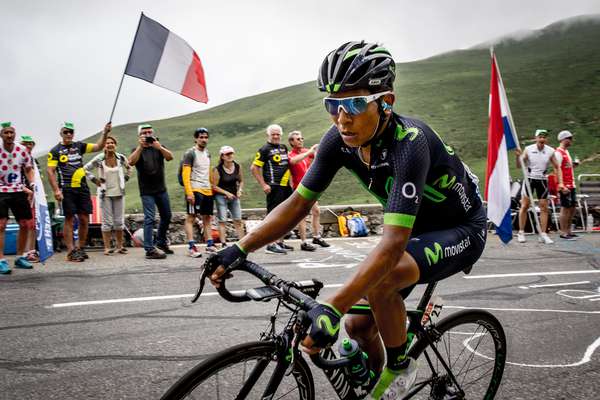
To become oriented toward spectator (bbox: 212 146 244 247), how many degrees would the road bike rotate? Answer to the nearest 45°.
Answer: approximately 135° to its right

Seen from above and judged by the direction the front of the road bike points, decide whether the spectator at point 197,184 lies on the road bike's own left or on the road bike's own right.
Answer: on the road bike's own right

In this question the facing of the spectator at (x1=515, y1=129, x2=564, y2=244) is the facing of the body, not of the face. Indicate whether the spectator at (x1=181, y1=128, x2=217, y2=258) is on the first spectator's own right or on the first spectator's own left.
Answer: on the first spectator's own right

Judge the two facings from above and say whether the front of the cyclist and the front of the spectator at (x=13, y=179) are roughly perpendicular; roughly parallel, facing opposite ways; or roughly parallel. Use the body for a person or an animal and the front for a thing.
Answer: roughly perpendicular

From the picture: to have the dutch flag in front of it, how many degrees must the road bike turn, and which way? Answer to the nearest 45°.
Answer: approximately 180°

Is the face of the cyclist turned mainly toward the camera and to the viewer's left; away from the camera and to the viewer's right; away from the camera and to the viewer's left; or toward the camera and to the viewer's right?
toward the camera and to the viewer's left

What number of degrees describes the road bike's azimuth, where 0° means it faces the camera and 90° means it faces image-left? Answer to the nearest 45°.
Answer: approximately 45°

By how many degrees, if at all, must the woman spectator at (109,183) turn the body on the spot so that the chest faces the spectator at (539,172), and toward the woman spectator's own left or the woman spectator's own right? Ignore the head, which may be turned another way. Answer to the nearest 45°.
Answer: approximately 90° to the woman spectator's own left

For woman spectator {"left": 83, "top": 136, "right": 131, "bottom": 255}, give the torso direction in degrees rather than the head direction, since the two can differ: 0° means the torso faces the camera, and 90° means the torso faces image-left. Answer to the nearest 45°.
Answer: approximately 0°
